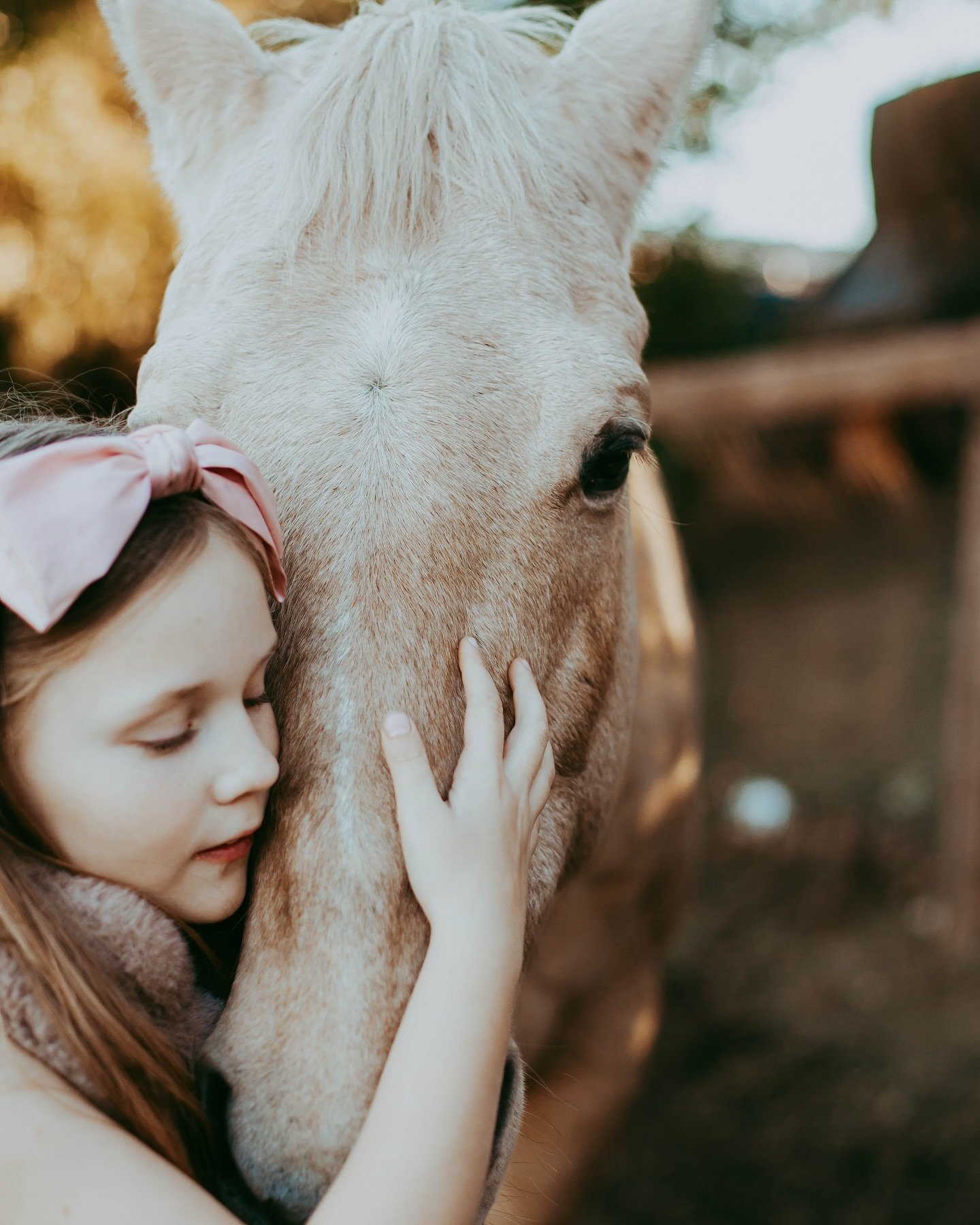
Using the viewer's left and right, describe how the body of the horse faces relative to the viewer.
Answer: facing the viewer

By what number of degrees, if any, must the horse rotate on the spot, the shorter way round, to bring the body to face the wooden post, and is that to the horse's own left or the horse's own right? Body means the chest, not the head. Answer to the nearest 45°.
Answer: approximately 135° to the horse's own left
